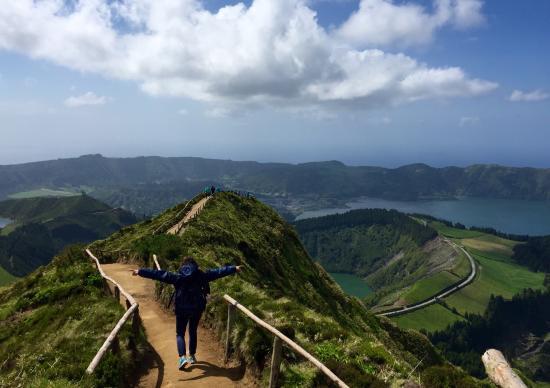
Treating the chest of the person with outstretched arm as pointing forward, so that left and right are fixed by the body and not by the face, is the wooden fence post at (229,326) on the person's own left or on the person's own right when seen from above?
on the person's own right

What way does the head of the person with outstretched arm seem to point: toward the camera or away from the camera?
away from the camera

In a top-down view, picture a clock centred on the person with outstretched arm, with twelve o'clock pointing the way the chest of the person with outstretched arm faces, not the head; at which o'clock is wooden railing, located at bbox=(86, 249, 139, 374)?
The wooden railing is roughly at 9 o'clock from the person with outstretched arm.

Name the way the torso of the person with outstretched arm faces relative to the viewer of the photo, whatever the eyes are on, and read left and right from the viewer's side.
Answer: facing away from the viewer
